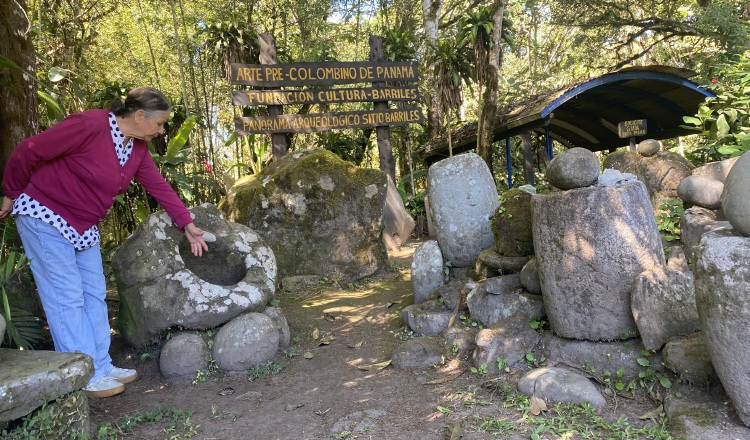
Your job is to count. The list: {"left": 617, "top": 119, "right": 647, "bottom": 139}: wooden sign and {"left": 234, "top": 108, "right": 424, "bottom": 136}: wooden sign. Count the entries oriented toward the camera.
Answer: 2

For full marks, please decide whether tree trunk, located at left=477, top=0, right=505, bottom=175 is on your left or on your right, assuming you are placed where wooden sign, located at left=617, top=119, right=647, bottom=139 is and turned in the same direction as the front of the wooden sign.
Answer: on your right

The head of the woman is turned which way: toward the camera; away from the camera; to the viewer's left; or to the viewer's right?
to the viewer's right

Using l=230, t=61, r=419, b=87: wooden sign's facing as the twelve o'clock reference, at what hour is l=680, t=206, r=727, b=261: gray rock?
The gray rock is roughly at 11 o'clock from the wooden sign.

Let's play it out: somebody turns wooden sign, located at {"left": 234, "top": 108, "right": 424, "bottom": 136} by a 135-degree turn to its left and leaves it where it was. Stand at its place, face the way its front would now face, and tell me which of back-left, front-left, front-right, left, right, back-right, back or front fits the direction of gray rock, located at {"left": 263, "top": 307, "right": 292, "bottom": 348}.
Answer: back-right

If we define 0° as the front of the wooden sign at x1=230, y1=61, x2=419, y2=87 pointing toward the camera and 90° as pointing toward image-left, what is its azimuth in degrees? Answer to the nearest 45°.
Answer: approximately 0°

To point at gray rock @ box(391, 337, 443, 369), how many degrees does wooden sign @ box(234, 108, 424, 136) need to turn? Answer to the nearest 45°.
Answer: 0° — it already faces it

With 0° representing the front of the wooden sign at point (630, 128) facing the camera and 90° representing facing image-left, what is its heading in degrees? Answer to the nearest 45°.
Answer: approximately 0°

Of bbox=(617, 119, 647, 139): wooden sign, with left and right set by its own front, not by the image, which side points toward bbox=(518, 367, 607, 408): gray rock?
front

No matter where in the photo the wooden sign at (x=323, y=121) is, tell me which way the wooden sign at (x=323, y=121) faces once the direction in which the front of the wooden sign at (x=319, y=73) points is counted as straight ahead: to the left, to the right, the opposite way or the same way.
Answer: the same way

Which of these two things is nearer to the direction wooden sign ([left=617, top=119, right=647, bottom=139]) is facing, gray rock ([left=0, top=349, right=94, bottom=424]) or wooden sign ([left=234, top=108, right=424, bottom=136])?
the gray rock

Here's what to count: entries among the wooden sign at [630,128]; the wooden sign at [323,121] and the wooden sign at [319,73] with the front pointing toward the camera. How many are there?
3

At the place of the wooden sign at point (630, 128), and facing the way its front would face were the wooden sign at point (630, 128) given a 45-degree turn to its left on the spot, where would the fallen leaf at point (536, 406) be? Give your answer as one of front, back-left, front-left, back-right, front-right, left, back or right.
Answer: front-right

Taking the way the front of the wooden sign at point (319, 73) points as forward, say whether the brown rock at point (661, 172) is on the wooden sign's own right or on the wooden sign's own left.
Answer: on the wooden sign's own left

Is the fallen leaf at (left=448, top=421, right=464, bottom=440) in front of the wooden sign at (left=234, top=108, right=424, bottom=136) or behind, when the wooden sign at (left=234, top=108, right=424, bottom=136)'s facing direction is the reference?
in front

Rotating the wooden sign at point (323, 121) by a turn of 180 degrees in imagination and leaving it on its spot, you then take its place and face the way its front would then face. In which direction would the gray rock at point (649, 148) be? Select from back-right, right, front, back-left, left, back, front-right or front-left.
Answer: back-right

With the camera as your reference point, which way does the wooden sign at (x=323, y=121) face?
facing the viewer

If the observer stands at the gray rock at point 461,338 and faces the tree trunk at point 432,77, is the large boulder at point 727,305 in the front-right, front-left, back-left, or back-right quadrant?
back-right
